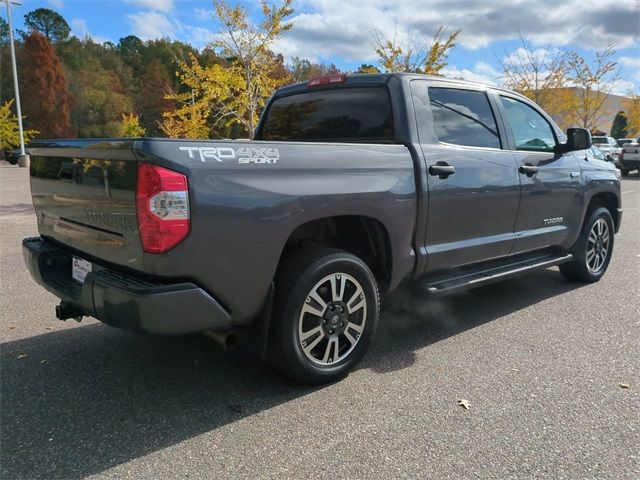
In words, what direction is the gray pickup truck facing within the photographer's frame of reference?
facing away from the viewer and to the right of the viewer

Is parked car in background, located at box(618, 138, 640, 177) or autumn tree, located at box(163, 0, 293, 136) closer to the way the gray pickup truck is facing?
the parked car in background

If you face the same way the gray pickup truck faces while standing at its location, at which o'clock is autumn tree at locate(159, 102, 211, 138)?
The autumn tree is roughly at 10 o'clock from the gray pickup truck.

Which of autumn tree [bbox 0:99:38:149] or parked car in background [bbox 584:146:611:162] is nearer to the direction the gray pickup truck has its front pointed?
the parked car in background

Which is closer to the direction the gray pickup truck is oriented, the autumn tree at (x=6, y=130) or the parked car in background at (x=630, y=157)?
the parked car in background

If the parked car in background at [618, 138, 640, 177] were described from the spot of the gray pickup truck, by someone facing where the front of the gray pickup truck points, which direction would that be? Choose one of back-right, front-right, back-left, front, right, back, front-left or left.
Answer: front

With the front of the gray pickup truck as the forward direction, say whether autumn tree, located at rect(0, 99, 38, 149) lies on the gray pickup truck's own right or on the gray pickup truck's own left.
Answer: on the gray pickup truck's own left

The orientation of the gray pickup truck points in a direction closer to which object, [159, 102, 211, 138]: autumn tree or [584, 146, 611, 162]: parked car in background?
the parked car in background

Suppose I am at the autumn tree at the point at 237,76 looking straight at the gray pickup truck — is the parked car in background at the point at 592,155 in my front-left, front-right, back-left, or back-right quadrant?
front-left

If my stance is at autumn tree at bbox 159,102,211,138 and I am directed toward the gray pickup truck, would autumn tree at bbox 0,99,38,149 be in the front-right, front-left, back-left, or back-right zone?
back-right

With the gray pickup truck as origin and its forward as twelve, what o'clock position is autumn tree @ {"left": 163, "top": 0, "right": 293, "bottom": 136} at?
The autumn tree is roughly at 10 o'clock from the gray pickup truck.

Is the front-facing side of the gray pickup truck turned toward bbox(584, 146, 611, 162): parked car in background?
yes

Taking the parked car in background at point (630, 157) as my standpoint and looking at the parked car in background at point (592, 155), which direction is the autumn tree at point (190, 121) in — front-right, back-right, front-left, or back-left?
front-right
